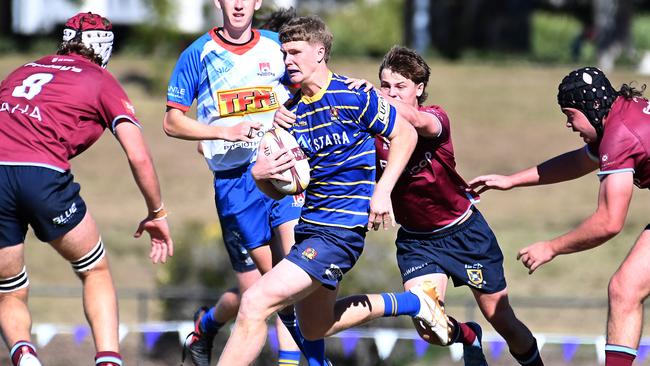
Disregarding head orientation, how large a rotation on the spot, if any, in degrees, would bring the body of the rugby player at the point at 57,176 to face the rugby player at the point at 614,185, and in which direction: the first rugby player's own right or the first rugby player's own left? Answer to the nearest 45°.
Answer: approximately 45° to the first rugby player's own right

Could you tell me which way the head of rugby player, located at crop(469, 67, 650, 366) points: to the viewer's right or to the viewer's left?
to the viewer's left

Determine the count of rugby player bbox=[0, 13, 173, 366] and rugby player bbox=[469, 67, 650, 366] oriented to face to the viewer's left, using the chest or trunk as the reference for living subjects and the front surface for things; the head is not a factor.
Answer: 1

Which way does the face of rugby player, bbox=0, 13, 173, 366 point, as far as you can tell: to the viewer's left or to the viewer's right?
to the viewer's right

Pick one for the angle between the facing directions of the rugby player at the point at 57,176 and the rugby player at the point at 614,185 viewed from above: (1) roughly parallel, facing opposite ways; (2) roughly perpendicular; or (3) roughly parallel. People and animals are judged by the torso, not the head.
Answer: roughly perpendicular

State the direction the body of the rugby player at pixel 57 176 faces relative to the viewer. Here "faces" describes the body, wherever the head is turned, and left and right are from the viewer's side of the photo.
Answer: facing away from the viewer and to the right of the viewer

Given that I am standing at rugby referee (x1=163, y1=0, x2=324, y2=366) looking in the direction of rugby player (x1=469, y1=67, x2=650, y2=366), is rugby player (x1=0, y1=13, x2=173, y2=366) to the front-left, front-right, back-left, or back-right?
back-right

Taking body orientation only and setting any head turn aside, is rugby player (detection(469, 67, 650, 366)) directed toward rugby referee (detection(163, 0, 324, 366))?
yes

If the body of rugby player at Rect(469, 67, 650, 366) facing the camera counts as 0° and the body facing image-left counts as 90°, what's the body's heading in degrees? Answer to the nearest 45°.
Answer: approximately 90°
